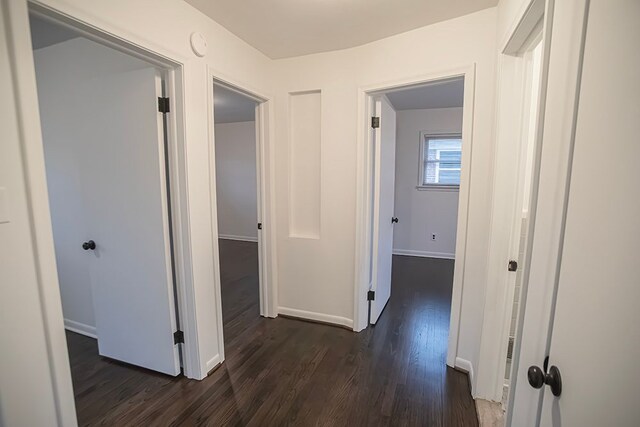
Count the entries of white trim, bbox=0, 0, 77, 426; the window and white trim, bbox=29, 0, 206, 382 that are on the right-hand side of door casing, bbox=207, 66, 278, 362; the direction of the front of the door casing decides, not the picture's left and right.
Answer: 2

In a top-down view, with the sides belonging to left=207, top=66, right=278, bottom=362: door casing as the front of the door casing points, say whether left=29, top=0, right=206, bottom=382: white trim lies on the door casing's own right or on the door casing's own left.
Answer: on the door casing's own right

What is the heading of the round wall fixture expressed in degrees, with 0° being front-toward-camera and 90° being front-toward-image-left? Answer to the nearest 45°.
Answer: approximately 315°

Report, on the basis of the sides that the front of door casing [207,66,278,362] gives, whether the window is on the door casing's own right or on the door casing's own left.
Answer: on the door casing's own left

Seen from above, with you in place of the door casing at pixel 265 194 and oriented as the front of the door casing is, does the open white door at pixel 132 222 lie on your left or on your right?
on your right

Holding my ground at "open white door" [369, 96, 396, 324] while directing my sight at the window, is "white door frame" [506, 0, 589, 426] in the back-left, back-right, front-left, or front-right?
back-right

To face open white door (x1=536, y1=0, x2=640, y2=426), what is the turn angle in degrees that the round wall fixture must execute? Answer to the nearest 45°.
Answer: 0° — it already faces it

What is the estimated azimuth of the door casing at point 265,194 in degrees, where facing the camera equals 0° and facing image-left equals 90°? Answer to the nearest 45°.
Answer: approximately 315°

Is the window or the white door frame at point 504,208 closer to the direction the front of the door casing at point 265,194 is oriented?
the white door frame

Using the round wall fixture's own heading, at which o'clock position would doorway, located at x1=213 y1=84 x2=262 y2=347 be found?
The doorway is roughly at 8 o'clock from the round wall fixture.
